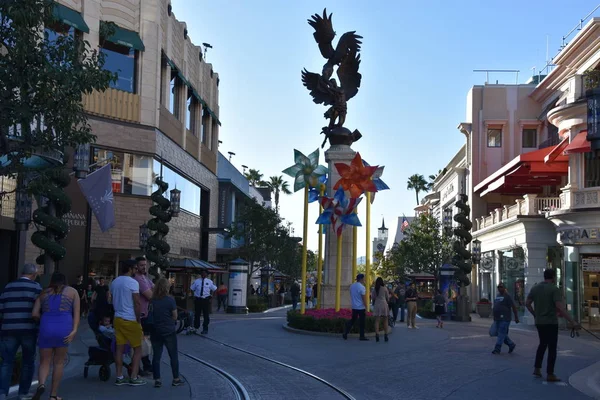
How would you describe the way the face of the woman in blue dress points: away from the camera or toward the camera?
away from the camera

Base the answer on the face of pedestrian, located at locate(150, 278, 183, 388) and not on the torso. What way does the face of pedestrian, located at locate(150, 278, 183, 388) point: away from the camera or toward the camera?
away from the camera

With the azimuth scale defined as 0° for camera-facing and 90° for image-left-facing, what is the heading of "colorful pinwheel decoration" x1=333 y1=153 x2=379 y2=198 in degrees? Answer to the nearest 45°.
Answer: approximately 0°

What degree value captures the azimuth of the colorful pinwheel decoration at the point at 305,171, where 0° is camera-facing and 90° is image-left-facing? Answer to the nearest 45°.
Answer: approximately 0°

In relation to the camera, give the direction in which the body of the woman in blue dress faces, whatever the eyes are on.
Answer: away from the camera

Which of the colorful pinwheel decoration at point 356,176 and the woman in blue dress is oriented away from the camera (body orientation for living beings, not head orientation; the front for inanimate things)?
the woman in blue dress
